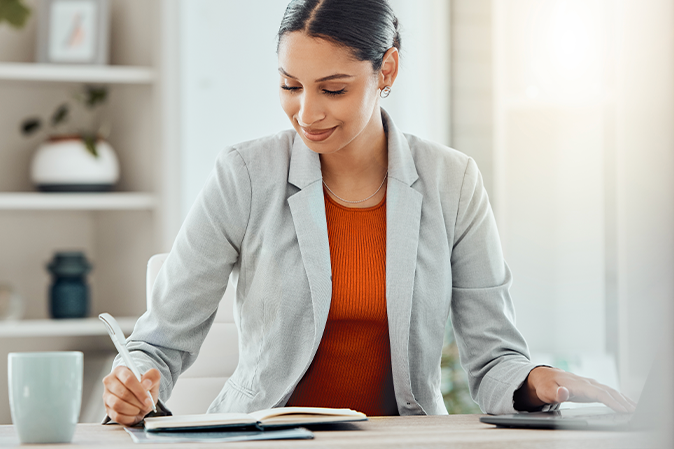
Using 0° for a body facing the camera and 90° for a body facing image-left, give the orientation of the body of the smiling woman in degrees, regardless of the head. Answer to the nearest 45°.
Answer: approximately 0°

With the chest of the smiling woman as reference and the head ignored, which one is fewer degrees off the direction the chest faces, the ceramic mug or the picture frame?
the ceramic mug

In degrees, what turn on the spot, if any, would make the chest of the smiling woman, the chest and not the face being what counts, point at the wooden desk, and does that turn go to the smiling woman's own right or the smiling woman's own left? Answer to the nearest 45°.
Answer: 0° — they already face it

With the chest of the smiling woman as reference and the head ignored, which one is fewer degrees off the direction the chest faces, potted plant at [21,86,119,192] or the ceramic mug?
the ceramic mug

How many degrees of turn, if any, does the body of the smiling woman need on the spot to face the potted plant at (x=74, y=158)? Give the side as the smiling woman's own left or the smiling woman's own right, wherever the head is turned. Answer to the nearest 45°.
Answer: approximately 135° to the smiling woman's own right

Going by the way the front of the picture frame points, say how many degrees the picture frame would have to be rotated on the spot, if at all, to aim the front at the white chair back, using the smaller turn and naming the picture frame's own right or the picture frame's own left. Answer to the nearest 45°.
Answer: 0° — it already faces it

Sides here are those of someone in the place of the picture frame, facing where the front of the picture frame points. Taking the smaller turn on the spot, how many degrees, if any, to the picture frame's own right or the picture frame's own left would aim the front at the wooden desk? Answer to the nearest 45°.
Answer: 0° — it already faces it

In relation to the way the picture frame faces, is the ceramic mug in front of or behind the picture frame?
in front

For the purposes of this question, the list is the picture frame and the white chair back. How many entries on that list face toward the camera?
2

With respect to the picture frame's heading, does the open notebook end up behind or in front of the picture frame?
in front

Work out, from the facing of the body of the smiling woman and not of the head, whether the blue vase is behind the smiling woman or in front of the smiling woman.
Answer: behind
